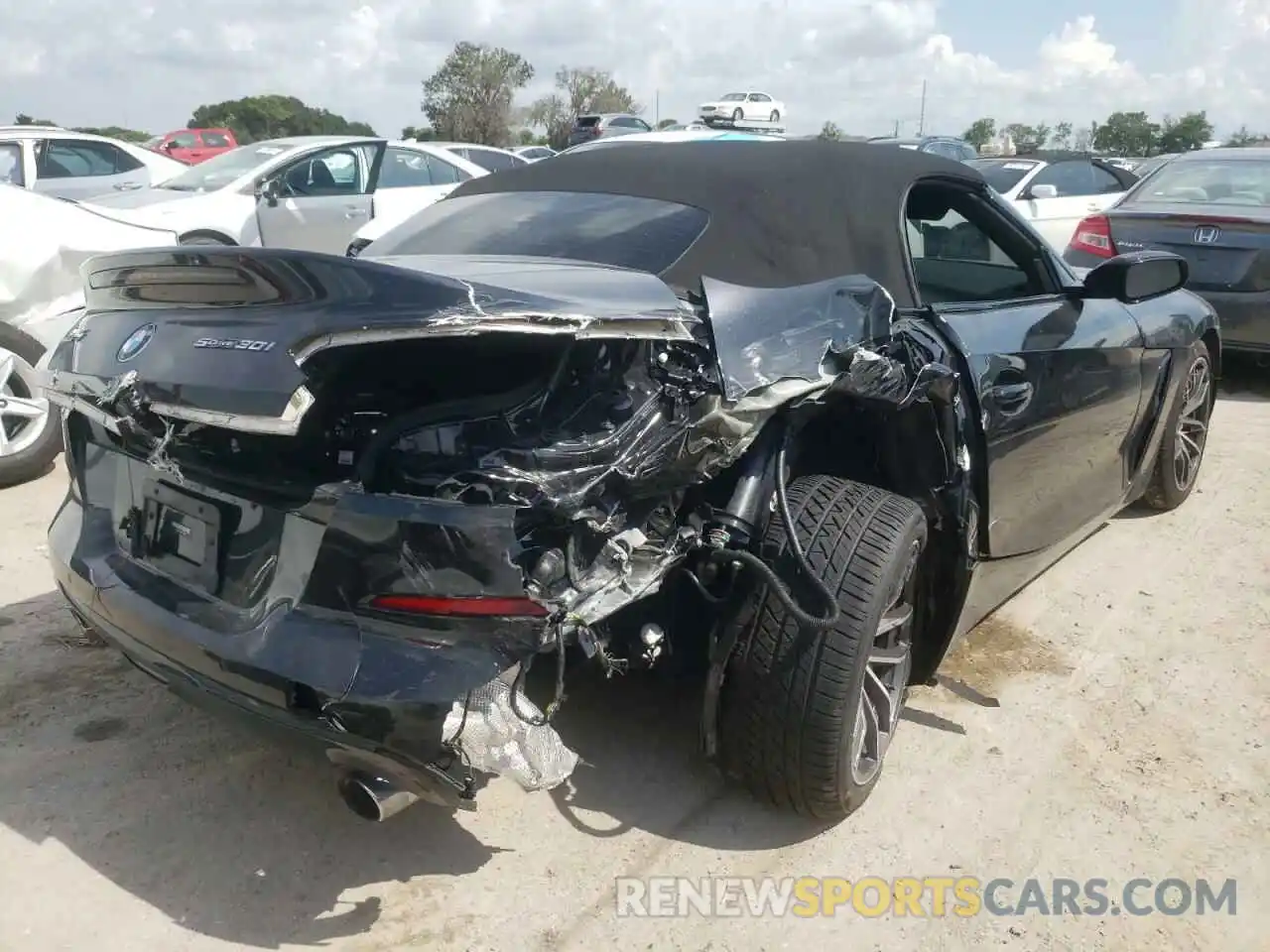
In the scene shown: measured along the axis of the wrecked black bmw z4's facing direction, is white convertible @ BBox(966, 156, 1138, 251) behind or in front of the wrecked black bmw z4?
in front

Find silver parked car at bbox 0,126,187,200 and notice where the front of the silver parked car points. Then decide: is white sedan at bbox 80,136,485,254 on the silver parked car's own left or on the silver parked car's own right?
on the silver parked car's own left

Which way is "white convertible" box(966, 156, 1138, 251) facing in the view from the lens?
facing the viewer and to the left of the viewer

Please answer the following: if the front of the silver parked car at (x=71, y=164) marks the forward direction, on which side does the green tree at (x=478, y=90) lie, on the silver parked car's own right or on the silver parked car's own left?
on the silver parked car's own right

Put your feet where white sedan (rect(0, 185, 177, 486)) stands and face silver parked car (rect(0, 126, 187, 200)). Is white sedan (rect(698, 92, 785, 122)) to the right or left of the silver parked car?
right

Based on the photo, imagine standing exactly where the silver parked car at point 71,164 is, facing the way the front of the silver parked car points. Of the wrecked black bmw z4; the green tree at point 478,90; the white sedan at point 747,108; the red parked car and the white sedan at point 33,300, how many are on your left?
2

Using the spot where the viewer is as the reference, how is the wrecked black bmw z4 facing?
facing away from the viewer and to the right of the viewer

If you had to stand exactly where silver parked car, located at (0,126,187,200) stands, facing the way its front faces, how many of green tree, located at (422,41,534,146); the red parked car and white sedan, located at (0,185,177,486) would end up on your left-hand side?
1

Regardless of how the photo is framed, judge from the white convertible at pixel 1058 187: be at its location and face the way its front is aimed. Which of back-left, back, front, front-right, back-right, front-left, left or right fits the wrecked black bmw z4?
front-left

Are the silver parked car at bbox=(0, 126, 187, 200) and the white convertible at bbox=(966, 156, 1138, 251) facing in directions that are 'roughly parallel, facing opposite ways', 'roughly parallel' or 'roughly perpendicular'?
roughly parallel

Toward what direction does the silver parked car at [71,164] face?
to the viewer's left

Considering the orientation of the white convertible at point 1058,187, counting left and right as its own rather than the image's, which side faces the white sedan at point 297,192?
front
